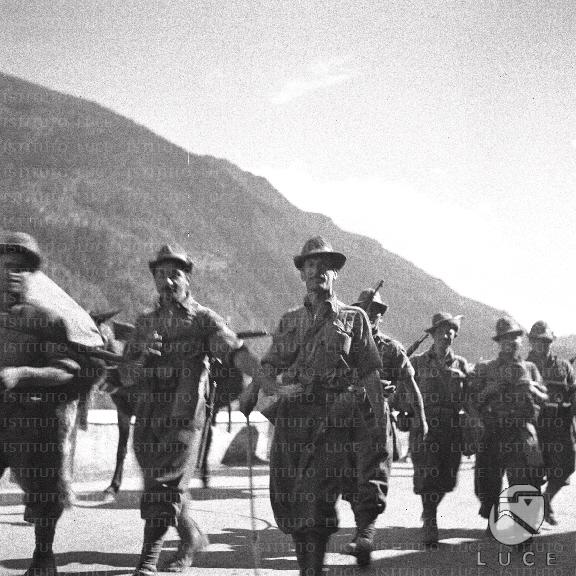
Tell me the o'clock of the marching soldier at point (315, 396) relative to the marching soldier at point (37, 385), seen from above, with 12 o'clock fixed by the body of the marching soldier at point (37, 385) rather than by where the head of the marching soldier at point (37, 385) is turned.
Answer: the marching soldier at point (315, 396) is roughly at 8 o'clock from the marching soldier at point (37, 385).

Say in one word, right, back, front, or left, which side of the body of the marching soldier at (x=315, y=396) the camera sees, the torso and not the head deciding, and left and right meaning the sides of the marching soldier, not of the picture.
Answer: front

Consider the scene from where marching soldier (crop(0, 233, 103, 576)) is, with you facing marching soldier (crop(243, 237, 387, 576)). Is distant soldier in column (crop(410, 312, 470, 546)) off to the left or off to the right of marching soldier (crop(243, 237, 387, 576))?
left

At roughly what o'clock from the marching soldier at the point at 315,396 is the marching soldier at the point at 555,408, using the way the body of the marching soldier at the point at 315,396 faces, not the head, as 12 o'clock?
the marching soldier at the point at 555,408 is roughly at 7 o'clock from the marching soldier at the point at 315,396.

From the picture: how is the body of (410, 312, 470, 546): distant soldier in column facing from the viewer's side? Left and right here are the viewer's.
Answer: facing the viewer

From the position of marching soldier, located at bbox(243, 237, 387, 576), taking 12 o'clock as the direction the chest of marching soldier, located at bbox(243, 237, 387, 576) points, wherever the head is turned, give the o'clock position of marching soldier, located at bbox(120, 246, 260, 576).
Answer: marching soldier, located at bbox(120, 246, 260, 576) is roughly at 4 o'clock from marching soldier, located at bbox(243, 237, 387, 576).

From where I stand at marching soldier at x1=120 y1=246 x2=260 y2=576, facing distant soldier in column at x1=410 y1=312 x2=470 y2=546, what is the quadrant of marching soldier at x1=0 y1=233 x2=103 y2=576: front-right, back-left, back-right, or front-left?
back-left

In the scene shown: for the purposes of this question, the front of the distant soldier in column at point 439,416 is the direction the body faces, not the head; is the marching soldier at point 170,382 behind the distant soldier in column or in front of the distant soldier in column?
in front

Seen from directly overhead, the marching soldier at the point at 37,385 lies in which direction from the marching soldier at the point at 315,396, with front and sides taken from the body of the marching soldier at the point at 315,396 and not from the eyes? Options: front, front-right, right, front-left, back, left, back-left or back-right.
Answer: right

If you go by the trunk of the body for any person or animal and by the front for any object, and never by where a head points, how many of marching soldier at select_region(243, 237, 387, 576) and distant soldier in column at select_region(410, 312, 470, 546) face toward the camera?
2

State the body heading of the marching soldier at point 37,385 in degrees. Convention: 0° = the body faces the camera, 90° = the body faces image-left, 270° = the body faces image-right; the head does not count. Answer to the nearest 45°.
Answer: approximately 45°
